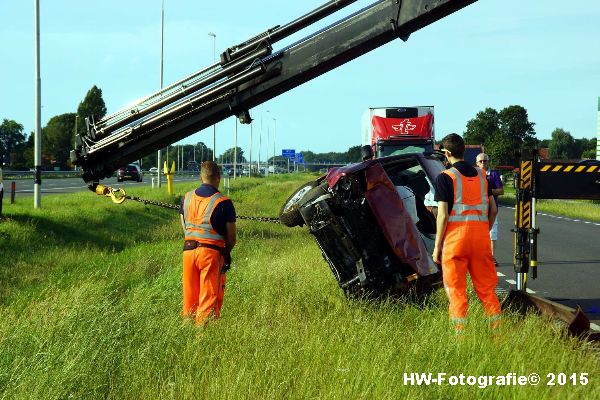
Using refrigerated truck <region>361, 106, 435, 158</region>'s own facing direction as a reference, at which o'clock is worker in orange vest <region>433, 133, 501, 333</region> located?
The worker in orange vest is roughly at 12 o'clock from the refrigerated truck.

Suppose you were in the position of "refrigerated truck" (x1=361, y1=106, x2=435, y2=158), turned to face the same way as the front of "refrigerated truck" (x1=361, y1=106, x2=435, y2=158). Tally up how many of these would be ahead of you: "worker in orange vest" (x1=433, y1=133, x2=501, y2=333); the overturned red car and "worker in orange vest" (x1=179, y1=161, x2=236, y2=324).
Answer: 3

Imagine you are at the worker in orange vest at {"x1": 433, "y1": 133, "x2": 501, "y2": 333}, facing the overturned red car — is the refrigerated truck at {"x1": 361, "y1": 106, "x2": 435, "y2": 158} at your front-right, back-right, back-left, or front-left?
front-right

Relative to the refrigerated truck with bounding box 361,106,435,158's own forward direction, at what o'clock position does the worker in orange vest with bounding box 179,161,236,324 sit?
The worker in orange vest is roughly at 12 o'clock from the refrigerated truck.

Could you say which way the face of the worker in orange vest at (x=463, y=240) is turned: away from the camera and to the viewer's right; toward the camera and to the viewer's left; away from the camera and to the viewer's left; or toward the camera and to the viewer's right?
away from the camera and to the viewer's left

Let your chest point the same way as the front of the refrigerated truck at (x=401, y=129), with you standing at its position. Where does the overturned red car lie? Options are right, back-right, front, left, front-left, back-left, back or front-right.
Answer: front
